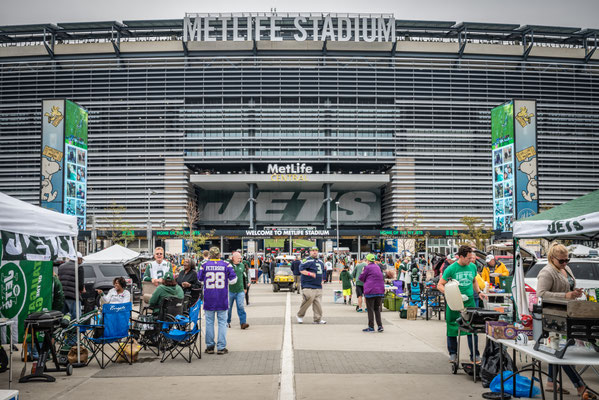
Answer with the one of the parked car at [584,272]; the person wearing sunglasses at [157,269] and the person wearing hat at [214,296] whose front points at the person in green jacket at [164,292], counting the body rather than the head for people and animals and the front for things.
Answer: the person wearing sunglasses at [157,269]

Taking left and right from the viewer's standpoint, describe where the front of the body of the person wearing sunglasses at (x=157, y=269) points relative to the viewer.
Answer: facing the viewer

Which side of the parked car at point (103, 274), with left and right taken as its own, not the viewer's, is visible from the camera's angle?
left

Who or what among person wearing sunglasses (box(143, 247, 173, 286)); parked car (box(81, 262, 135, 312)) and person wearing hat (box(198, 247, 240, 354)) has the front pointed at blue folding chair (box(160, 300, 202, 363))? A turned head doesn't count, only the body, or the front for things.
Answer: person wearing sunglasses (box(143, 247, 173, 286))

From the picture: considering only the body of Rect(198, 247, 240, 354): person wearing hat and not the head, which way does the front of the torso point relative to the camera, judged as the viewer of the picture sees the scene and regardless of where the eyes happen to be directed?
away from the camera

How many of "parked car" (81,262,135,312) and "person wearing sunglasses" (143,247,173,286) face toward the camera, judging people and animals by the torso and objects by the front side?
1

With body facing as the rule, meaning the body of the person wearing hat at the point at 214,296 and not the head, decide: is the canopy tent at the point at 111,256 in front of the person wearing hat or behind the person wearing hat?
in front

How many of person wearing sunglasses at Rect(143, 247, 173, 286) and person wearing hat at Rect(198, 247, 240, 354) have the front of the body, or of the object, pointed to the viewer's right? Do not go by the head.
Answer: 0
